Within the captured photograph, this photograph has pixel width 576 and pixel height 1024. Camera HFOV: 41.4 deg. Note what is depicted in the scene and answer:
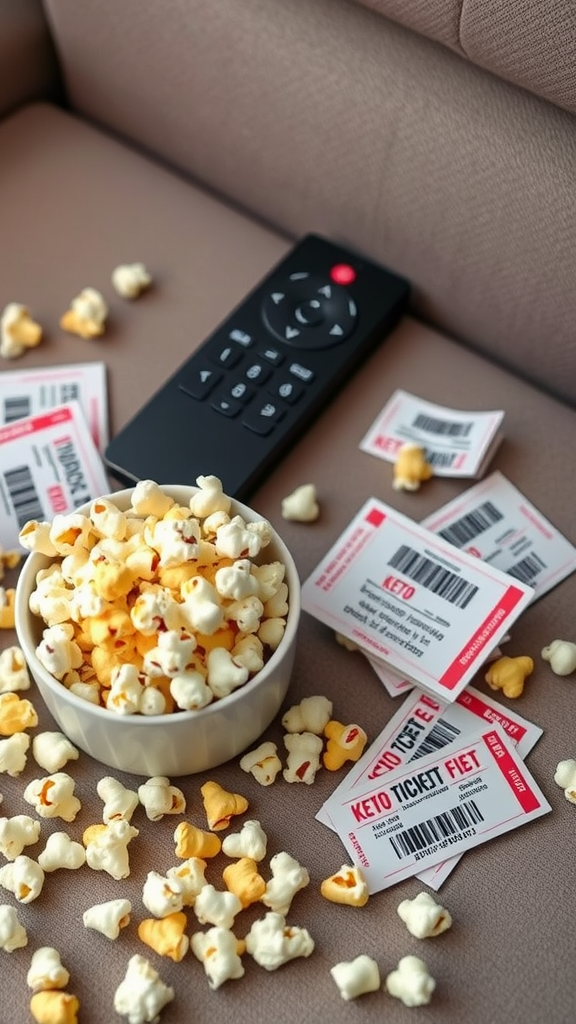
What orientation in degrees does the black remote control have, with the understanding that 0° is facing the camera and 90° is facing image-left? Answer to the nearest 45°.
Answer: approximately 225°
